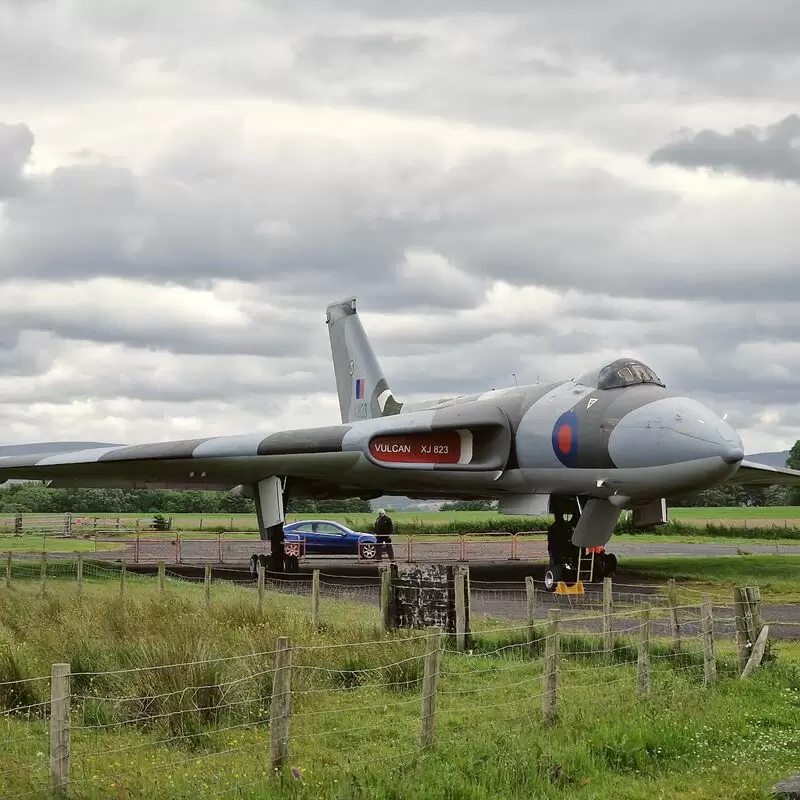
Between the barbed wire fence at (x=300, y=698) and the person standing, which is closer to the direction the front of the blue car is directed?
the person standing

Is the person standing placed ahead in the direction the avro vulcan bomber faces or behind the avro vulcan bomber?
behind

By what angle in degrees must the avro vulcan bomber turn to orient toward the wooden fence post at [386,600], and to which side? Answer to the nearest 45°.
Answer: approximately 45° to its right

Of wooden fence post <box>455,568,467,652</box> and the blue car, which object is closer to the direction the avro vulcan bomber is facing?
the wooden fence post

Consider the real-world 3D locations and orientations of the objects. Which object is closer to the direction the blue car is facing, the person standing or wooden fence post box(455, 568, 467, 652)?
the person standing

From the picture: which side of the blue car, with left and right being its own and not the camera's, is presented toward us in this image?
right

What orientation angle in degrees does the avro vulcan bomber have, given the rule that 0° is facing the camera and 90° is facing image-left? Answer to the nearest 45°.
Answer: approximately 315°

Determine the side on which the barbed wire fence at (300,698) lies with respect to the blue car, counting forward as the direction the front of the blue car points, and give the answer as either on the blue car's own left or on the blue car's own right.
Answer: on the blue car's own right

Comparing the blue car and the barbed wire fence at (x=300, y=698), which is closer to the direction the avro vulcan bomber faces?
the barbed wire fence

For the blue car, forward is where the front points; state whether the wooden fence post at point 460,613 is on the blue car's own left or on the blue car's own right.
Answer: on the blue car's own right
